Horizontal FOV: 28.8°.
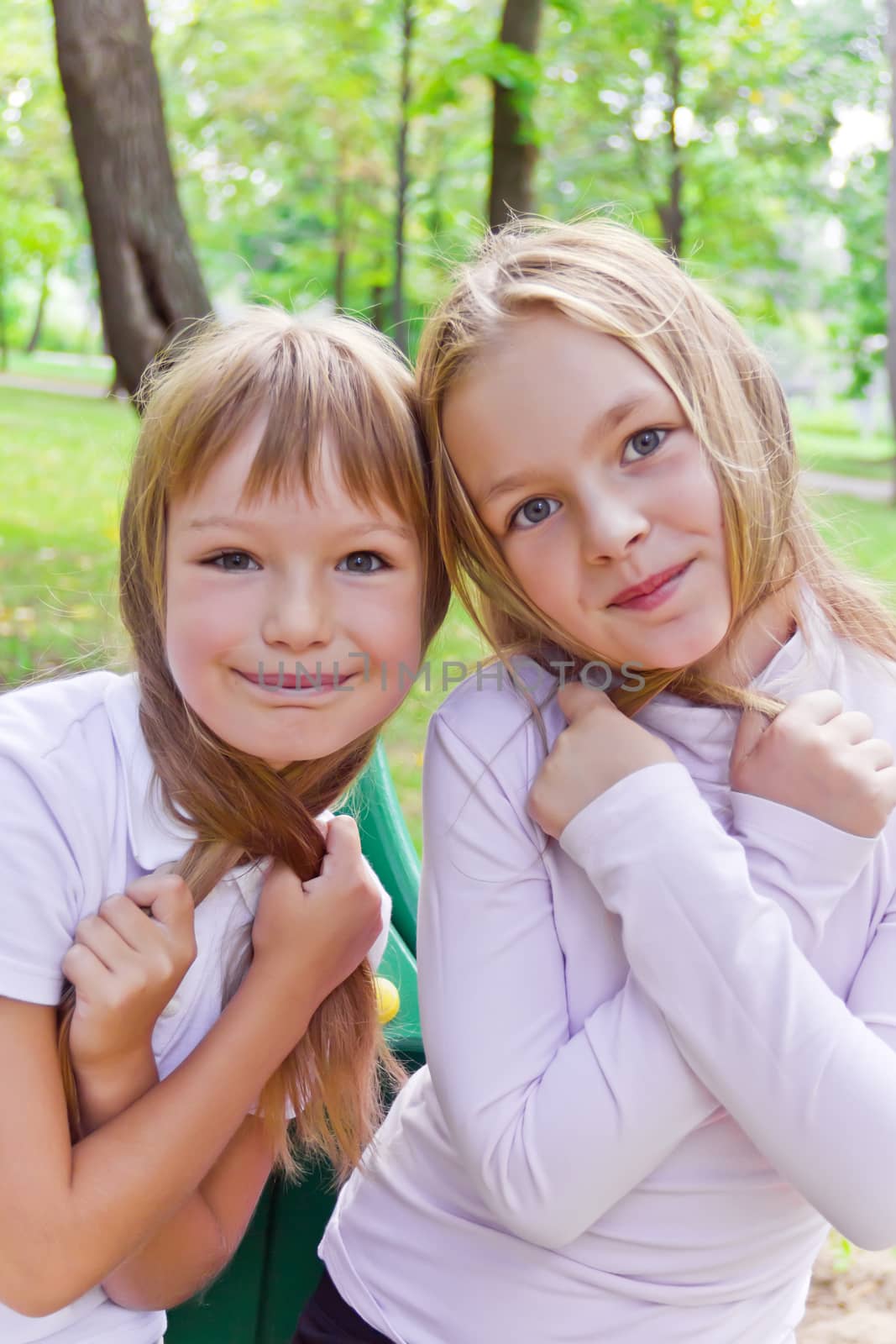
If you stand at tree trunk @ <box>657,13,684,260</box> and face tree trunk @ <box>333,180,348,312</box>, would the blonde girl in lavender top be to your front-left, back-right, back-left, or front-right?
back-left

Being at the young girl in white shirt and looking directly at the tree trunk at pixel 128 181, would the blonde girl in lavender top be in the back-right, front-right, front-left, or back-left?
back-right

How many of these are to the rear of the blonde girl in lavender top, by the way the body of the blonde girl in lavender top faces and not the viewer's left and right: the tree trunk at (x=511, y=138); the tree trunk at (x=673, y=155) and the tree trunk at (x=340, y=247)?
3

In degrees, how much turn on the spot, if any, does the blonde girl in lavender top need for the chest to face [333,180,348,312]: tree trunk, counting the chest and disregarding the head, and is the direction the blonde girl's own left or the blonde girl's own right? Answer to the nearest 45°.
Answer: approximately 180°

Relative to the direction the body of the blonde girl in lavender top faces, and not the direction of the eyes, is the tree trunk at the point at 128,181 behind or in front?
behind

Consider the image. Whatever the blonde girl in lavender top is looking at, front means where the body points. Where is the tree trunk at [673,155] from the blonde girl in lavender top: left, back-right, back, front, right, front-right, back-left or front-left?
back

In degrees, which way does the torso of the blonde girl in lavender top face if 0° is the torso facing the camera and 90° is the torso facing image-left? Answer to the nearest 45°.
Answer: approximately 0°

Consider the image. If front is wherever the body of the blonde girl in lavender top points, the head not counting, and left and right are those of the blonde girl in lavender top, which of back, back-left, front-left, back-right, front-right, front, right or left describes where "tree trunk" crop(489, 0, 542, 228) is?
back
